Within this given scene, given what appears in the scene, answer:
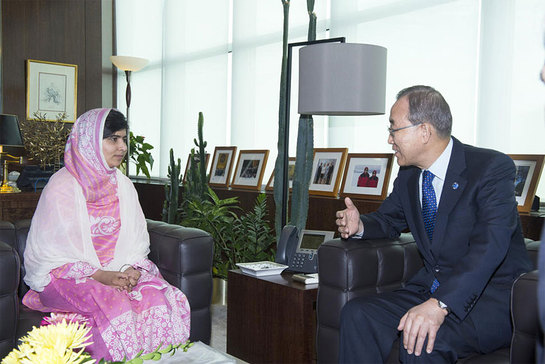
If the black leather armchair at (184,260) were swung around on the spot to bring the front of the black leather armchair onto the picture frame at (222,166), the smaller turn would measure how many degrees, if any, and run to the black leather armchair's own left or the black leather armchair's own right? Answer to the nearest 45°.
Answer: approximately 135° to the black leather armchair's own left

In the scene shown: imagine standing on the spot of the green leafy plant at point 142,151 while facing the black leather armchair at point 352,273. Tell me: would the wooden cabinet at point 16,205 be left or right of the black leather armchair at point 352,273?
right

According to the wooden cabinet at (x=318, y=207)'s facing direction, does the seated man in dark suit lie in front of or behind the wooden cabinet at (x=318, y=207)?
in front

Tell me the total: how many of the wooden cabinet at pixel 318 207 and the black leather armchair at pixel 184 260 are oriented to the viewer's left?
0

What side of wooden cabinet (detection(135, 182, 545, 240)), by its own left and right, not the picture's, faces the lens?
front

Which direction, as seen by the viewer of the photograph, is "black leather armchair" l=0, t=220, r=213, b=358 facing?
facing the viewer and to the right of the viewer

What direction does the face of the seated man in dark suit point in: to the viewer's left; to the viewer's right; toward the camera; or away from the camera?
to the viewer's left

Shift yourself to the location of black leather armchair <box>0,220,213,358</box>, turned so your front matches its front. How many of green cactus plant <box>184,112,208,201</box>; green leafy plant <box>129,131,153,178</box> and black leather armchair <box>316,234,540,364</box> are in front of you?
1

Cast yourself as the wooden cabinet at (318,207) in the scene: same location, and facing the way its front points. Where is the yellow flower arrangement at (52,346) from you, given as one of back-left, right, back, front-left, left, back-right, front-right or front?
front

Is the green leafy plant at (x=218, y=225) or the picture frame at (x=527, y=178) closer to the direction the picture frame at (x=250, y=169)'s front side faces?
the green leafy plant
